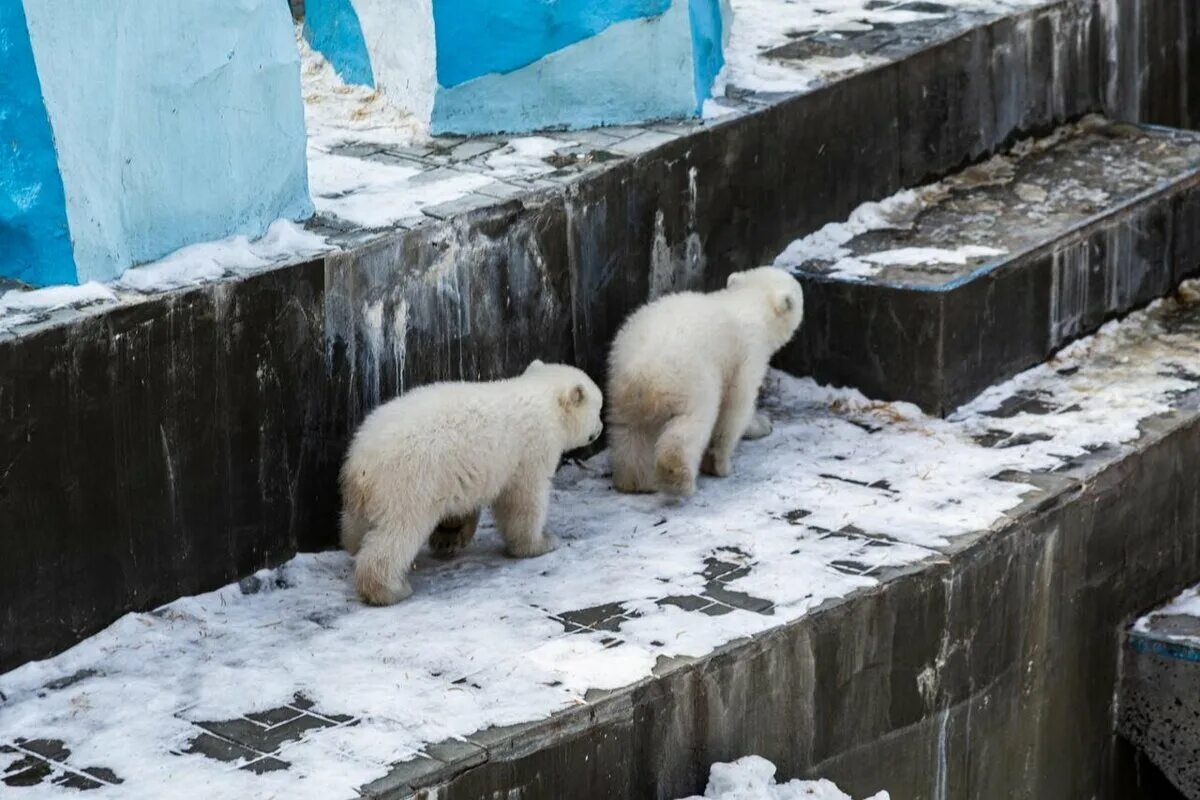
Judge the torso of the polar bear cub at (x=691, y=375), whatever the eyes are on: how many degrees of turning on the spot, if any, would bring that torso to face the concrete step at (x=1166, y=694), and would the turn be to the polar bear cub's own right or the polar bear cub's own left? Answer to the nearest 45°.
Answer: approximately 45° to the polar bear cub's own right

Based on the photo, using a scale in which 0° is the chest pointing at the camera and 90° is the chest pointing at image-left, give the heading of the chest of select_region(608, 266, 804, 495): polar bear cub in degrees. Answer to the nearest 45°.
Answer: approximately 225°

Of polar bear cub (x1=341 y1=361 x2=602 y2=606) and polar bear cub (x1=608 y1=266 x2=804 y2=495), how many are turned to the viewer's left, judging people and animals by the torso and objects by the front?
0

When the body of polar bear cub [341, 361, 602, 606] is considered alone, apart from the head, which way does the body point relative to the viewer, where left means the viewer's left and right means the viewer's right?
facing away from the viewer and to the right of the viewer

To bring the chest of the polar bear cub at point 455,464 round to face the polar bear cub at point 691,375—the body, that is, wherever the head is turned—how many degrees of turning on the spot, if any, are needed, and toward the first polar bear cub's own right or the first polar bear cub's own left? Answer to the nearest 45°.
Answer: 0° — it already faces it

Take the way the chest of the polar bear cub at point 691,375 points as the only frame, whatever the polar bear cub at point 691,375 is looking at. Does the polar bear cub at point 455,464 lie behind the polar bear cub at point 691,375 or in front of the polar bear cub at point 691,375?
behind

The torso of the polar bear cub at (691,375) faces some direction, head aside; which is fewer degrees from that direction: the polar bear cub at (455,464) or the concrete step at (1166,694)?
the concrete step
